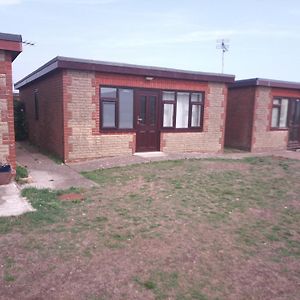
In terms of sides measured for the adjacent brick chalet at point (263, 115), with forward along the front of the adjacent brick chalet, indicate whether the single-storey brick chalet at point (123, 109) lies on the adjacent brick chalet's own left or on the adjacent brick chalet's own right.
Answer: on the adjacent brick chalet's own right

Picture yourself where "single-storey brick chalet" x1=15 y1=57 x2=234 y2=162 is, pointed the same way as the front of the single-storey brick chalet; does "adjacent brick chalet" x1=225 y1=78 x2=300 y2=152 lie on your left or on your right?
on your left

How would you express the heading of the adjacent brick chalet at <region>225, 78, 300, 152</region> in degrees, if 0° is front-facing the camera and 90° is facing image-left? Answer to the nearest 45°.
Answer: approximately 315°

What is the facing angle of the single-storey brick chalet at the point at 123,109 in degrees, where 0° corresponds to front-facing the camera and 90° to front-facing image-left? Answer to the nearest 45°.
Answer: approximately 315°

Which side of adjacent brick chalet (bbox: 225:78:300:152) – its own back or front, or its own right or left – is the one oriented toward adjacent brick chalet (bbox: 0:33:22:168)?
right
